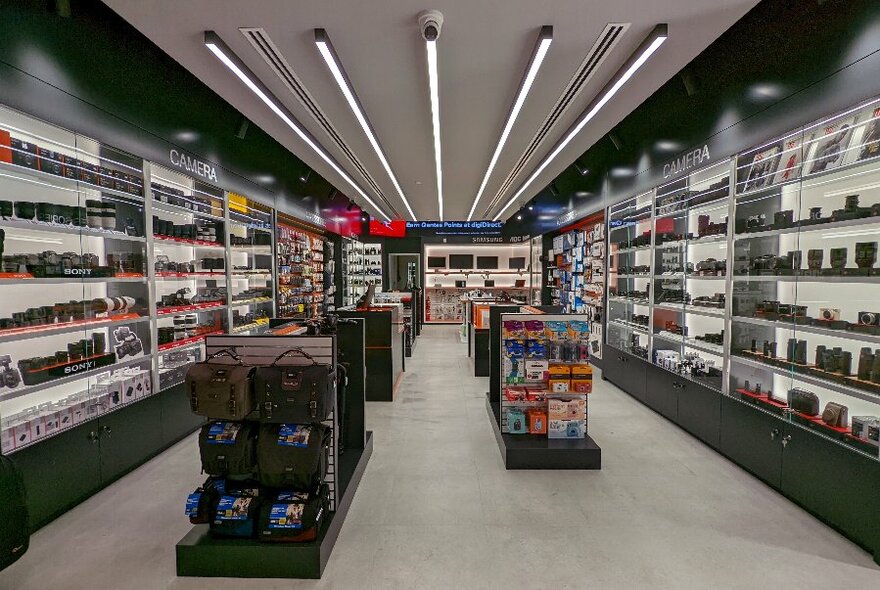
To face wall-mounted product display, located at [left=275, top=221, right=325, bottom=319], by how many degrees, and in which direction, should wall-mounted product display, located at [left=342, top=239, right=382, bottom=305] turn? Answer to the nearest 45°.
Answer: approximately 45° to its right

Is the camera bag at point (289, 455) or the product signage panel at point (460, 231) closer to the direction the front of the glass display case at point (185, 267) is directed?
the camera bag

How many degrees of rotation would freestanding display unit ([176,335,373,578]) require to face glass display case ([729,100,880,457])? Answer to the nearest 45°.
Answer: approximately 90° to its left

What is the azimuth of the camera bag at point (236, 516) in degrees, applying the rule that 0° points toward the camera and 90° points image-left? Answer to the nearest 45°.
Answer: approximately 0°

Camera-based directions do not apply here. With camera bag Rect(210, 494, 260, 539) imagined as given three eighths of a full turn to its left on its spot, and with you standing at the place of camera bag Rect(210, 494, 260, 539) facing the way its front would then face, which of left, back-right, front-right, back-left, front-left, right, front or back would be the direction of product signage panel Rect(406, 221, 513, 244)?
front

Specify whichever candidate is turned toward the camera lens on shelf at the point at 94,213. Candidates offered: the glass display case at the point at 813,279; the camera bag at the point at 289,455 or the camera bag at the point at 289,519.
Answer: the glass display case

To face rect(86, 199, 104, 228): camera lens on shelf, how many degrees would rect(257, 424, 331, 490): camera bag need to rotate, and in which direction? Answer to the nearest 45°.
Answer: approximately 135° to its right

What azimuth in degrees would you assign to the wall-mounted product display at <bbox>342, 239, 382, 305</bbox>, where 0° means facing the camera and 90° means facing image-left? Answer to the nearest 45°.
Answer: approximately 315°

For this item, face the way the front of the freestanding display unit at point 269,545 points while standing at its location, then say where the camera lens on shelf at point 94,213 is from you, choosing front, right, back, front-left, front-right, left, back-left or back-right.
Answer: back-right

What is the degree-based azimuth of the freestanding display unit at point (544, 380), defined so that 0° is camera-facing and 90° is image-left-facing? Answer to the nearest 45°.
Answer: approximately 0°

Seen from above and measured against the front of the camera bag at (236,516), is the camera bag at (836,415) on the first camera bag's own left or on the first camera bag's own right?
on the first camera bag's own left
